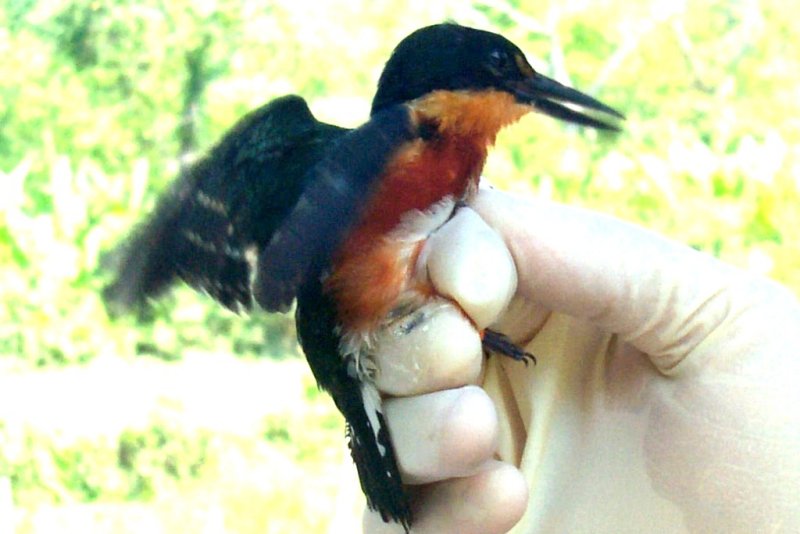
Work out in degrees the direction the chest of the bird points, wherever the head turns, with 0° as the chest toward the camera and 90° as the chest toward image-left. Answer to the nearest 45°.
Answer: approximately 270°
